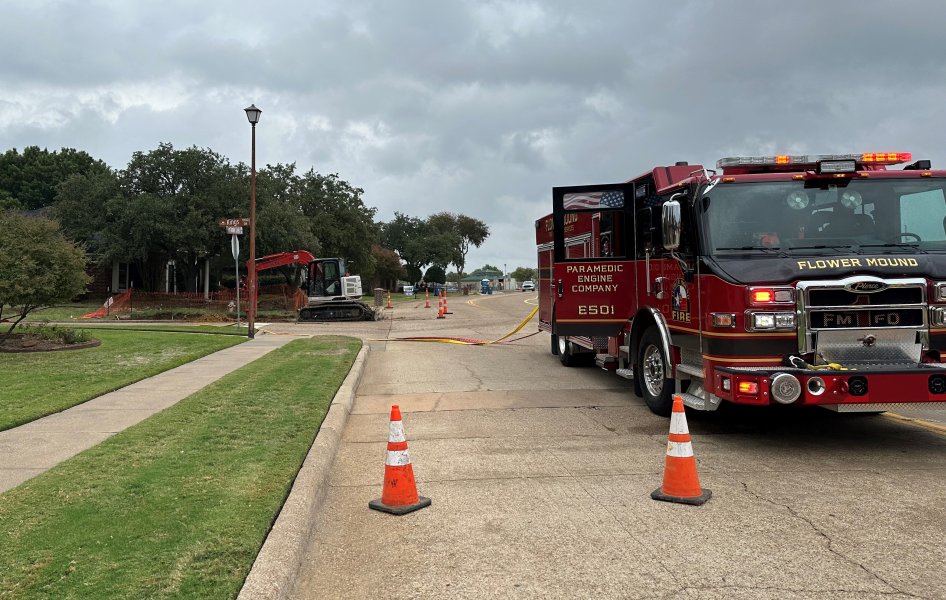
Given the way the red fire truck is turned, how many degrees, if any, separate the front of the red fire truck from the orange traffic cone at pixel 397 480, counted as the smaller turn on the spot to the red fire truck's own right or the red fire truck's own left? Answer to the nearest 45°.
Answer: approximately 90° to the red fire truck's own right

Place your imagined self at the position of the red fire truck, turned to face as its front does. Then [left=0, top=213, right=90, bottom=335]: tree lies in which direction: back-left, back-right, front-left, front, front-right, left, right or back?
back-right

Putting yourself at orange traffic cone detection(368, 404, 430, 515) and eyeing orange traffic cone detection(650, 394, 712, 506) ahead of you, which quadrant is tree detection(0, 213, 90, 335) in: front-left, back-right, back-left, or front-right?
back-left

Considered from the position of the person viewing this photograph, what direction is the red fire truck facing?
facing the viewer and to the right of the viewer

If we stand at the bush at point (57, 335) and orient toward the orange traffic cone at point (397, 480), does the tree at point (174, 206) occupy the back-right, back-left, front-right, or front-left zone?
back-left

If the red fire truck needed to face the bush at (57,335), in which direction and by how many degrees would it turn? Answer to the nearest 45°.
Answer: approximately 135° to its right

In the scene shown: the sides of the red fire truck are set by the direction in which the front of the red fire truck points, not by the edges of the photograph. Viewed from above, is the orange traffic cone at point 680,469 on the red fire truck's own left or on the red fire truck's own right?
on the red fire truck's own right

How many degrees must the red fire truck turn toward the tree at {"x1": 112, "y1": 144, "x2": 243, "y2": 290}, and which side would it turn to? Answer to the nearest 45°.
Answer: approximately 180°
